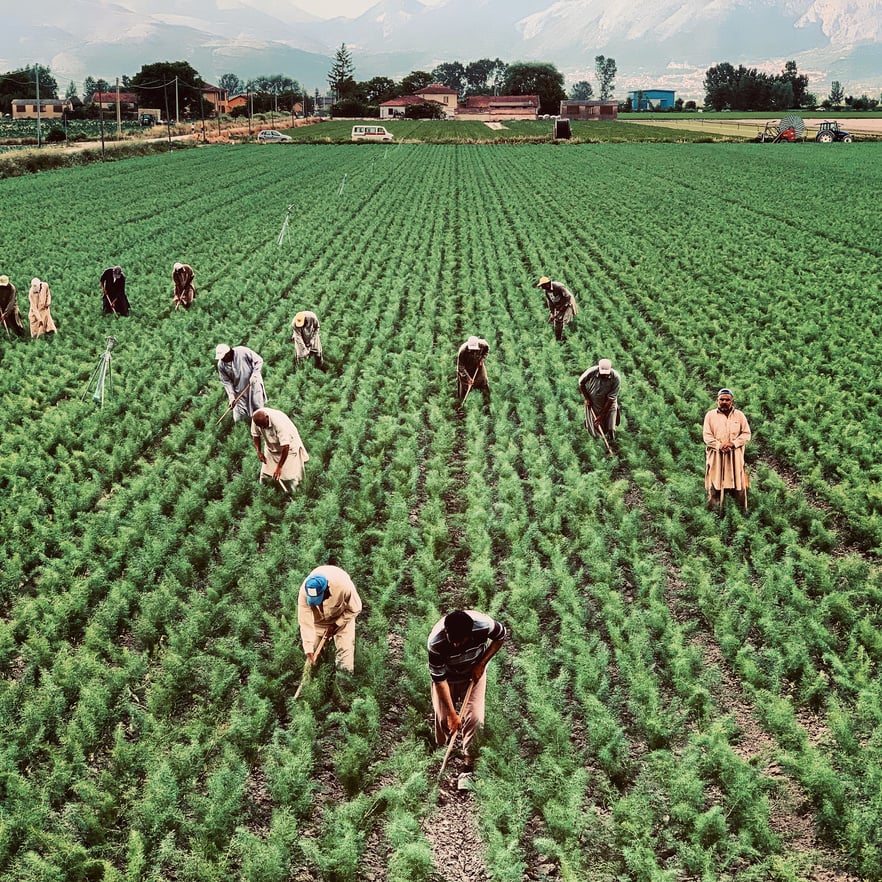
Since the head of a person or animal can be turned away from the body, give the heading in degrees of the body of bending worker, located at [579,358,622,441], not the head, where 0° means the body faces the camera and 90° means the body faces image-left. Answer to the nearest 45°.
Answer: approximately 0°

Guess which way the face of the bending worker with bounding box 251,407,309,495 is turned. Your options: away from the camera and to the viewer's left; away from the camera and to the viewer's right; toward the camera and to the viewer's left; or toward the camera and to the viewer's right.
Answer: toward the camera and to the viewer's left

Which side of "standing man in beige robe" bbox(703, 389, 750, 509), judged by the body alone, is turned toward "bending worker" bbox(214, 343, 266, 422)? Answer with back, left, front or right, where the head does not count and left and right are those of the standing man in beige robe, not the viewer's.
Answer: right

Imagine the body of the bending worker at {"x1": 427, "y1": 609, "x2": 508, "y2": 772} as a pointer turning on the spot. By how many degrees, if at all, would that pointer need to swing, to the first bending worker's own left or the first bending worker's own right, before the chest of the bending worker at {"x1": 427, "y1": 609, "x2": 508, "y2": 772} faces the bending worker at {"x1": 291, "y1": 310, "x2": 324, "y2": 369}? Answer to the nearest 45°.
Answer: approximately 180°

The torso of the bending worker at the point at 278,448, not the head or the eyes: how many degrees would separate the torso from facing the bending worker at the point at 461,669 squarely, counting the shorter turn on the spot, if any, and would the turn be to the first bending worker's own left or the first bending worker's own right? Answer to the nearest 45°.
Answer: approximately 45° to the first bending worker's own left

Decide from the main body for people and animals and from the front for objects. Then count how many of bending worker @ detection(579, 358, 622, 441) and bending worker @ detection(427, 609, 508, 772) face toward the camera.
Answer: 2
